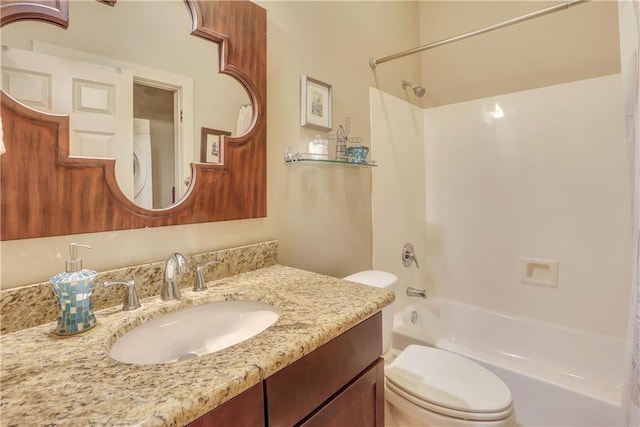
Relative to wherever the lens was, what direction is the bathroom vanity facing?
facing the viewer and to the right of the viewer

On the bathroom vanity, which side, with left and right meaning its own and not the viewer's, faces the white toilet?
left

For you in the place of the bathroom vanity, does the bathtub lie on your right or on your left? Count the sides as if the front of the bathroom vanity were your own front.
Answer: on your left

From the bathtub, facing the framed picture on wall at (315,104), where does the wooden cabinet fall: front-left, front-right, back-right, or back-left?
front-left

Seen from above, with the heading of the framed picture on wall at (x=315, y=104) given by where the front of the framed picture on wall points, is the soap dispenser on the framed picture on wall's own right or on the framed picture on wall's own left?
on the framed picture on wall's own right

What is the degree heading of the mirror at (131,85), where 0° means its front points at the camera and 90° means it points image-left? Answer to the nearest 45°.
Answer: approximately 315°

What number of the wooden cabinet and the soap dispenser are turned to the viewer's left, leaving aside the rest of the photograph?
0
